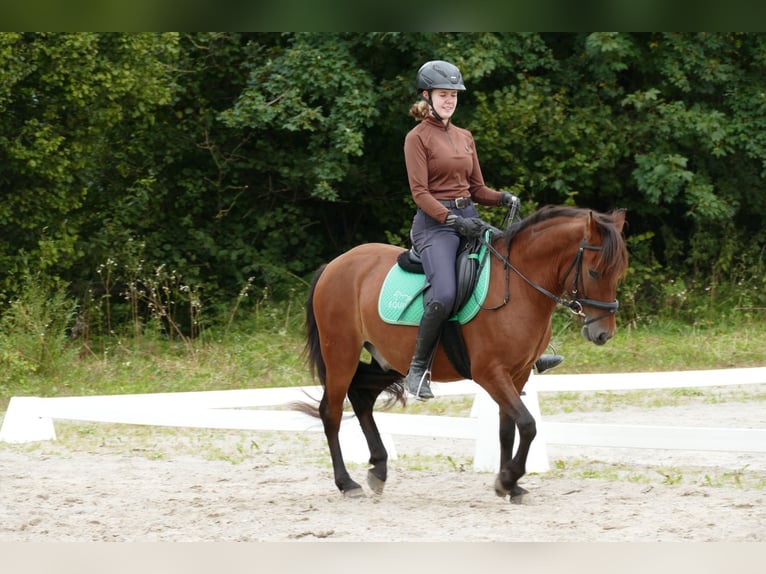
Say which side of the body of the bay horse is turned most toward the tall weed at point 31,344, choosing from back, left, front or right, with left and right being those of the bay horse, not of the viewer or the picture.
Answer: back

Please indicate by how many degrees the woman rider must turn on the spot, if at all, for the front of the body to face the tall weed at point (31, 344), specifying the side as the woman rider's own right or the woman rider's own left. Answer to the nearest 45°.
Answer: approximately 180°

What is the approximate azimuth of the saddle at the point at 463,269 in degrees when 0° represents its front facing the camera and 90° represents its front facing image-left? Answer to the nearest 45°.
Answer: approximately 270°

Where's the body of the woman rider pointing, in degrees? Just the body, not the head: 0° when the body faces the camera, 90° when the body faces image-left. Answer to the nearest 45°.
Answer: approximately 315°

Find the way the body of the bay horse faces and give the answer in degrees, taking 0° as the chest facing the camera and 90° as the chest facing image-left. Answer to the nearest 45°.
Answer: approximately 315°
